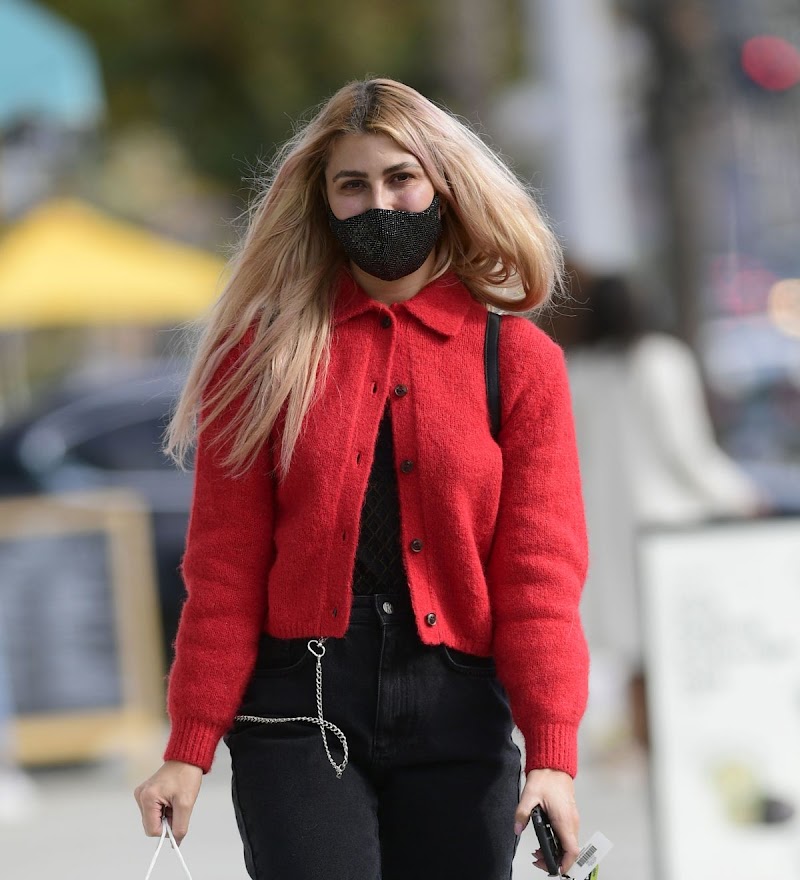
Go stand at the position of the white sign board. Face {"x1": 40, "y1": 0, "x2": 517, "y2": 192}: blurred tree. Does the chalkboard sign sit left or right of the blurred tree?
left

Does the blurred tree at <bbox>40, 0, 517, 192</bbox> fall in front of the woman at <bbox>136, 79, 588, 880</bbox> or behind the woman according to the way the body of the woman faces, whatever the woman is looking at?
behind

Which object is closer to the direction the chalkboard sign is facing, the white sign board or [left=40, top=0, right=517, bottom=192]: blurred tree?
the white sign board

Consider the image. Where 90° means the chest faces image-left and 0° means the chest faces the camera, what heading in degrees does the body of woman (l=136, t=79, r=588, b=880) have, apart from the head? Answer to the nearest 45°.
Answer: approximately 0°

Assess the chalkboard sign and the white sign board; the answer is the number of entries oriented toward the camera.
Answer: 2

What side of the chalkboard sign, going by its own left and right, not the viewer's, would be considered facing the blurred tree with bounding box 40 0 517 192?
back

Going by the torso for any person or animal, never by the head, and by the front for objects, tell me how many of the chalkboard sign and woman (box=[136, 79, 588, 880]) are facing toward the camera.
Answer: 2

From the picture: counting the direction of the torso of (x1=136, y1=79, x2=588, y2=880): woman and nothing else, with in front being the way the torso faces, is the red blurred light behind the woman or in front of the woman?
behind
